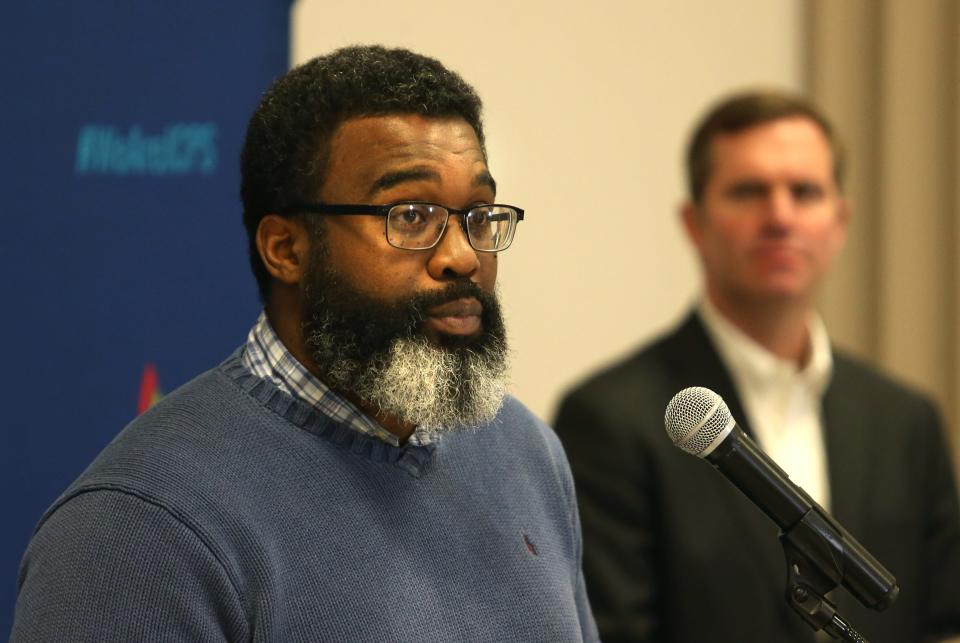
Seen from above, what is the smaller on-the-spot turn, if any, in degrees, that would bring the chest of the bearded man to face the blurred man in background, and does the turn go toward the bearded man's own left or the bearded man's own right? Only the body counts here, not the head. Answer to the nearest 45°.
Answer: approximately 90° to the bearded man's own left

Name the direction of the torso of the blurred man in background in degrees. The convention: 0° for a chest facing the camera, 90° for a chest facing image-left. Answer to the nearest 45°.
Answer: approximately 0°

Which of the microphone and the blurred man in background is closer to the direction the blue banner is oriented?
the microphone

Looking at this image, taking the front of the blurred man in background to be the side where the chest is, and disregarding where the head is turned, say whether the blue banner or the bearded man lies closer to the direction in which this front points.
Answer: the bearded man

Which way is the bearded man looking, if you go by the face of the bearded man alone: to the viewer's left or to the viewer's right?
to the viewer's right

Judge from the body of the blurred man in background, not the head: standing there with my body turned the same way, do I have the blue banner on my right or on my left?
on my right

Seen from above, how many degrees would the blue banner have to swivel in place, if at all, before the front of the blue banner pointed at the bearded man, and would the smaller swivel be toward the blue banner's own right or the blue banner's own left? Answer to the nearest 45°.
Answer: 0° — it already faces them

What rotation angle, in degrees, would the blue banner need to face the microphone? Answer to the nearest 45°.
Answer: approximately 45° to its left

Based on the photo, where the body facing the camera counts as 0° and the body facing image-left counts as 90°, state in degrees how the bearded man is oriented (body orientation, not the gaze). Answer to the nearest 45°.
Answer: approximately 315°

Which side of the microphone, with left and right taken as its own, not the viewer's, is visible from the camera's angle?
left
